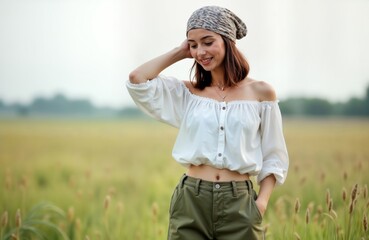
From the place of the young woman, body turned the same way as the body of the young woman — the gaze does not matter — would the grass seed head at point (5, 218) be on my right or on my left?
on my right

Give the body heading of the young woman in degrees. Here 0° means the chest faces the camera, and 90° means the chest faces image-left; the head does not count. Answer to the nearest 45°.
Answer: approximately 0°
